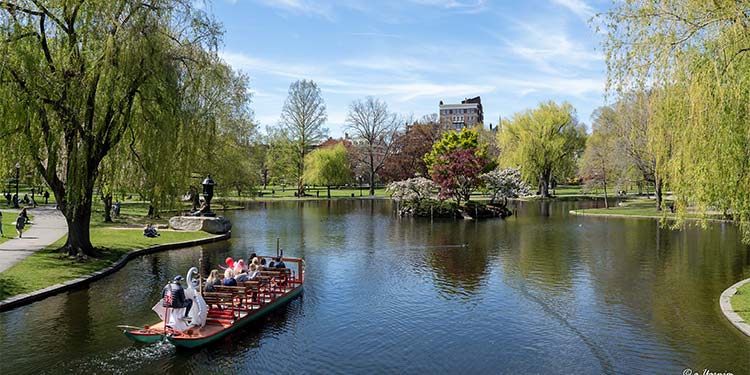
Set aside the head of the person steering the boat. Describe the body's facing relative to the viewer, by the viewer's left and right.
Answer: facing away from the viewer and to the right of the viewer

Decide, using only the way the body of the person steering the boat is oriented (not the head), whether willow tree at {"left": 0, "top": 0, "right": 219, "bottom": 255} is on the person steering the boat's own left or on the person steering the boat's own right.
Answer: on the person steering the boat's own left

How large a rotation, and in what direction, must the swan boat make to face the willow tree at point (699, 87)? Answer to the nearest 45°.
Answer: approximately 45° to its right

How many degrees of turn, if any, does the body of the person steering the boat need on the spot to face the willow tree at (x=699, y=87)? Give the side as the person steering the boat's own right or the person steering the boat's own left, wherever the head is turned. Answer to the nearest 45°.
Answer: approximately 45° to the person steering the boat's own right

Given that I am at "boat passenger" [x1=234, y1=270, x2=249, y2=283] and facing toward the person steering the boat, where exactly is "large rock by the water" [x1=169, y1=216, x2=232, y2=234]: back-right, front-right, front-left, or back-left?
back-right

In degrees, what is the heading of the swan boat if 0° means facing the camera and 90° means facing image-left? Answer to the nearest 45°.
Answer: approximately 225°

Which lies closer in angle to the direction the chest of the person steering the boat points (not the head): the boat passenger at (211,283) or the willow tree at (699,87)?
the boat passenger

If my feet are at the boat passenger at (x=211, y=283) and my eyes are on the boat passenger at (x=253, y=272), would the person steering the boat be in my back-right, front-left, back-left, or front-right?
back-right

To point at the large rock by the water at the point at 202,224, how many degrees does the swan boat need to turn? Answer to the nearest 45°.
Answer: approximately 45° to its left
